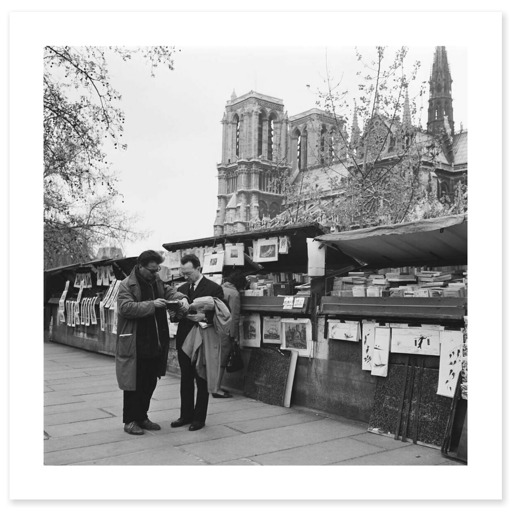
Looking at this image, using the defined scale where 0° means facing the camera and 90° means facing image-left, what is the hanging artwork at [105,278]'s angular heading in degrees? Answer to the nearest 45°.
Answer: approximately 0°
